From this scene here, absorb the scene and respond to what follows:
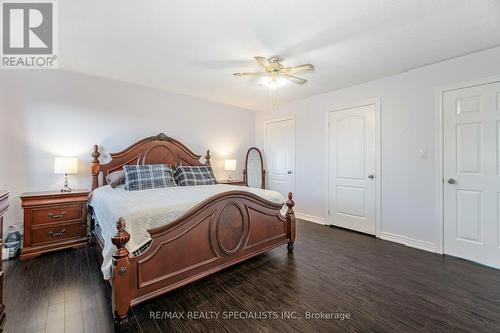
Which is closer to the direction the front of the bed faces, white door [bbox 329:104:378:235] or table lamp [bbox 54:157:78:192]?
the white door

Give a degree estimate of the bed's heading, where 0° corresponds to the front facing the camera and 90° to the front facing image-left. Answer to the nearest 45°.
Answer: approximately 315°

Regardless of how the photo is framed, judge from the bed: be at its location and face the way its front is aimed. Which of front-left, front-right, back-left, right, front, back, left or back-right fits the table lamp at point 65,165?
back

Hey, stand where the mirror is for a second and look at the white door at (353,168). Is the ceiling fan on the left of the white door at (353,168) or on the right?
right

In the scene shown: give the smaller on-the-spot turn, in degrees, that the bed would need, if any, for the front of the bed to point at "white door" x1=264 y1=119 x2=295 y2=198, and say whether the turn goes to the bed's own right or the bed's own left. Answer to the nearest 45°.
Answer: approximately 90° to the bed's own left

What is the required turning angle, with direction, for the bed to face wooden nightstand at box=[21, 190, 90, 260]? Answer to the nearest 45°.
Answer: approximately 180°
